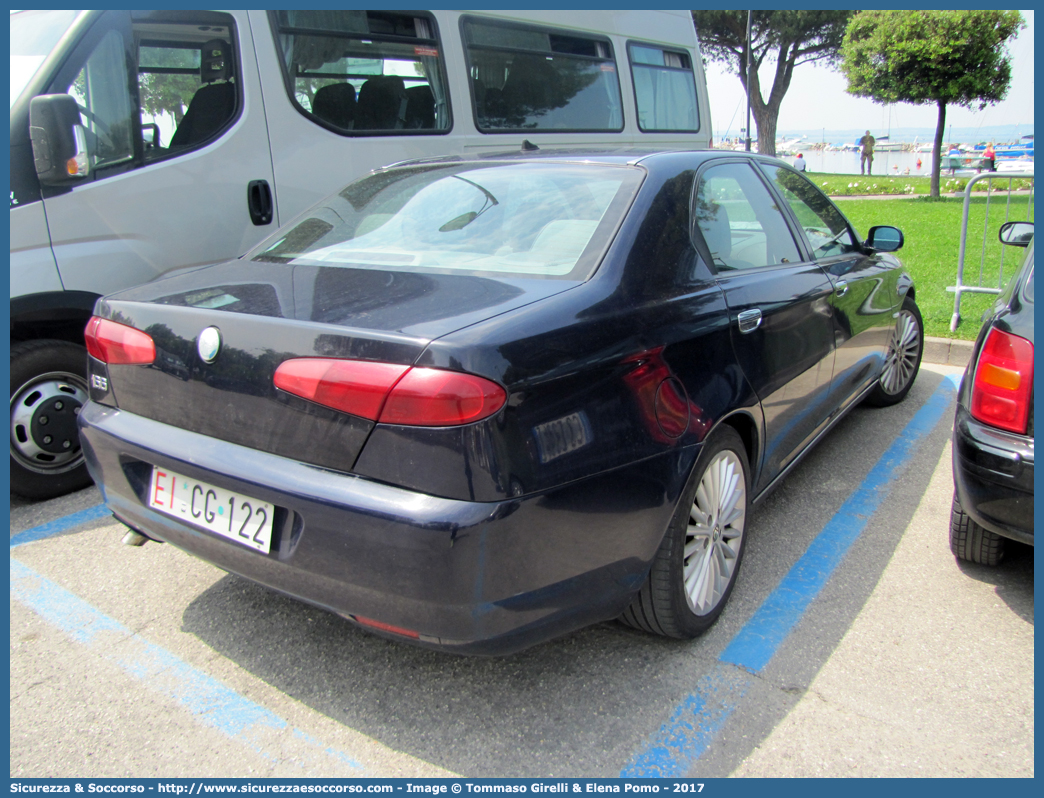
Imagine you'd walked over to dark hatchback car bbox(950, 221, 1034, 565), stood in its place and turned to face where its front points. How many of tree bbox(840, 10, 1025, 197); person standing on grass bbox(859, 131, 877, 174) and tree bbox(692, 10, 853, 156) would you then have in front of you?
3

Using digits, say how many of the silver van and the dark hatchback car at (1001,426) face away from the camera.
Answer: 1

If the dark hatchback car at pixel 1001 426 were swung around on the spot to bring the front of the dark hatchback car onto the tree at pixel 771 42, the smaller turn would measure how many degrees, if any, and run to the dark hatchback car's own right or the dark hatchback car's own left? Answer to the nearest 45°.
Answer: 0° — it already faces it

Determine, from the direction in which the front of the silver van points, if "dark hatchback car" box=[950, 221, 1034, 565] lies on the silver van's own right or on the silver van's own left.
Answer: on the silver van's own left

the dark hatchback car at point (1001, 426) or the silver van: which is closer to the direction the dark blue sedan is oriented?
the dark hatchback car

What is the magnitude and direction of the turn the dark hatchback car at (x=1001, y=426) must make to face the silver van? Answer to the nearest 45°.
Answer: approximately 90° to its left

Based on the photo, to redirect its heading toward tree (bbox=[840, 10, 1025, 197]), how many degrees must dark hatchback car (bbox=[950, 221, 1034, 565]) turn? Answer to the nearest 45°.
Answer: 0° — it already faces it

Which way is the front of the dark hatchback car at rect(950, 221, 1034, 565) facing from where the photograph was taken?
facing away from the viewer

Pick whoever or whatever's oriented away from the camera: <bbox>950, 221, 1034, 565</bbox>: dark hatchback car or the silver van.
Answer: the dark hatchback car

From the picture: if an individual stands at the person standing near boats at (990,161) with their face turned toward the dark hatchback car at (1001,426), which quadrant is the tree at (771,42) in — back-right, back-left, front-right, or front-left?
back-right

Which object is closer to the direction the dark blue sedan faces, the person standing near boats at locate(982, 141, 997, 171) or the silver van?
the person standing near boats

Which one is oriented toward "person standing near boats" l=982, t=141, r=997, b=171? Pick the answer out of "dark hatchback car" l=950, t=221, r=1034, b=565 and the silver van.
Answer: the dark hatchback car
